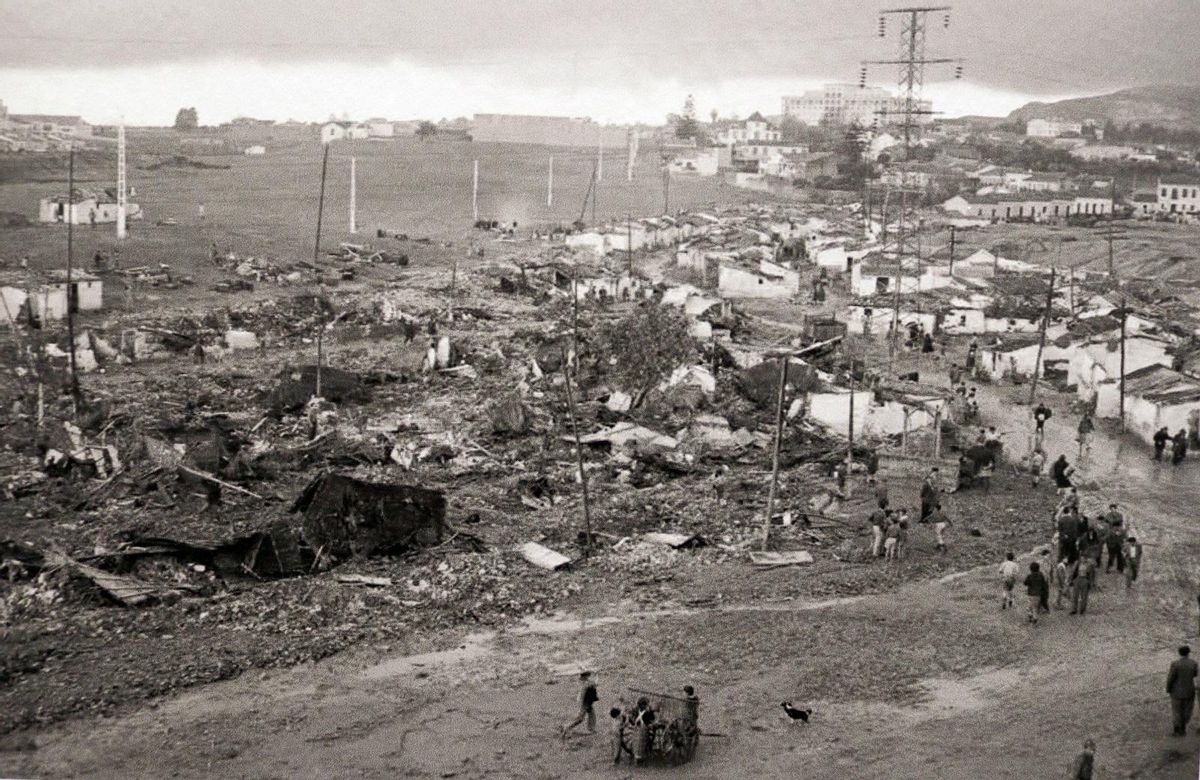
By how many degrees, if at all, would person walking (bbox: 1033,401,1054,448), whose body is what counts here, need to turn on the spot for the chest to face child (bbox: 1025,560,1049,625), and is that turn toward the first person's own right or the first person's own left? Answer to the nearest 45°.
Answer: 0° — they already face them

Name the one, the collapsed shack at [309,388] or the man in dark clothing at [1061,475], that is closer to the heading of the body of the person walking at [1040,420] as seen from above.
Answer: the man in dark clothing

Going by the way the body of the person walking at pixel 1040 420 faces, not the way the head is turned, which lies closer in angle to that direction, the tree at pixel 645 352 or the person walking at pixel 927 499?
the person walking

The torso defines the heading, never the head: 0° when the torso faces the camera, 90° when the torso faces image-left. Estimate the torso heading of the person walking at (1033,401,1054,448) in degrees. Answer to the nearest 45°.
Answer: approximately 0°

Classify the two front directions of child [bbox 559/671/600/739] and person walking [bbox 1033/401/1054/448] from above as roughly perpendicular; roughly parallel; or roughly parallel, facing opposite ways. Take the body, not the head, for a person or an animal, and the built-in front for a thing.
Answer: roughly perpendicular

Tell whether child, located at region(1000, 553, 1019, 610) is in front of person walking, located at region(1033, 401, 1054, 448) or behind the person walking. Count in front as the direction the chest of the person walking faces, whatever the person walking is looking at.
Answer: in front

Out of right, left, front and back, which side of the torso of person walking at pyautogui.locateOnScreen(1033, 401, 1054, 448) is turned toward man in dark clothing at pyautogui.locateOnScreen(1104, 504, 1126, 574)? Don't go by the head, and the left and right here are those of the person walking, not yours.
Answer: front

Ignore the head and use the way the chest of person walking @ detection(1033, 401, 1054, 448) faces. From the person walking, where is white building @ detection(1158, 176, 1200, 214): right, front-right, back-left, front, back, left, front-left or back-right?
back
